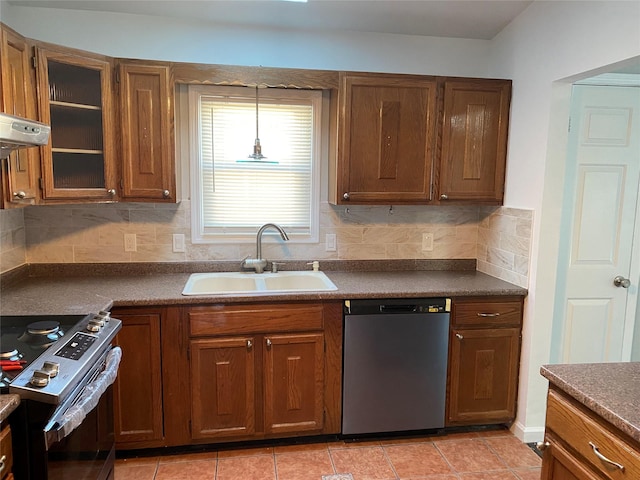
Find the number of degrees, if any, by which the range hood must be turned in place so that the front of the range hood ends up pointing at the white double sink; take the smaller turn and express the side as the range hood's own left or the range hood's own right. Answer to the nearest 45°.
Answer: approximately 90° to the range hood's own left

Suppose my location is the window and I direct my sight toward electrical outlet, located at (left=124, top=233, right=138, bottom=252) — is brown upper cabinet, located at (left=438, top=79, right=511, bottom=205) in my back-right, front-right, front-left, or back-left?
back-left

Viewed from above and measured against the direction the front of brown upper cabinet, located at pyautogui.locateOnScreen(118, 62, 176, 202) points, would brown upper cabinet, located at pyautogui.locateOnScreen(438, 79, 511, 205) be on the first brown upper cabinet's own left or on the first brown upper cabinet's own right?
on the first brown upper cabinet's own left

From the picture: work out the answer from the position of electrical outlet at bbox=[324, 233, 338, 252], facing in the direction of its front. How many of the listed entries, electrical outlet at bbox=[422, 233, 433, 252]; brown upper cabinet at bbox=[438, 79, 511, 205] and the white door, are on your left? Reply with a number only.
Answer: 3

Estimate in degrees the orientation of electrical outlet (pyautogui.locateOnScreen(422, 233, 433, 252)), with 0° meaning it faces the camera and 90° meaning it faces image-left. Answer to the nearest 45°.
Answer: approximately 0°

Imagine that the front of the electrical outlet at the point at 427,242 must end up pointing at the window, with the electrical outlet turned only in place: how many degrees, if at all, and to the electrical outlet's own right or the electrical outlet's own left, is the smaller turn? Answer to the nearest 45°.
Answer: approximately 90° to the electrical outlet's own right

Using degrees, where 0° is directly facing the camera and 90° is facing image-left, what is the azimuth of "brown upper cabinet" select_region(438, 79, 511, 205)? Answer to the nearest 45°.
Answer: approximately 0°

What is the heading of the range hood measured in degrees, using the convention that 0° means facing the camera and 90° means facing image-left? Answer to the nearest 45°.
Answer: approximately 315°

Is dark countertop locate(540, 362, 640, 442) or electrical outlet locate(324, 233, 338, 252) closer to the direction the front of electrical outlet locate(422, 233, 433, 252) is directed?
the dark countertop
